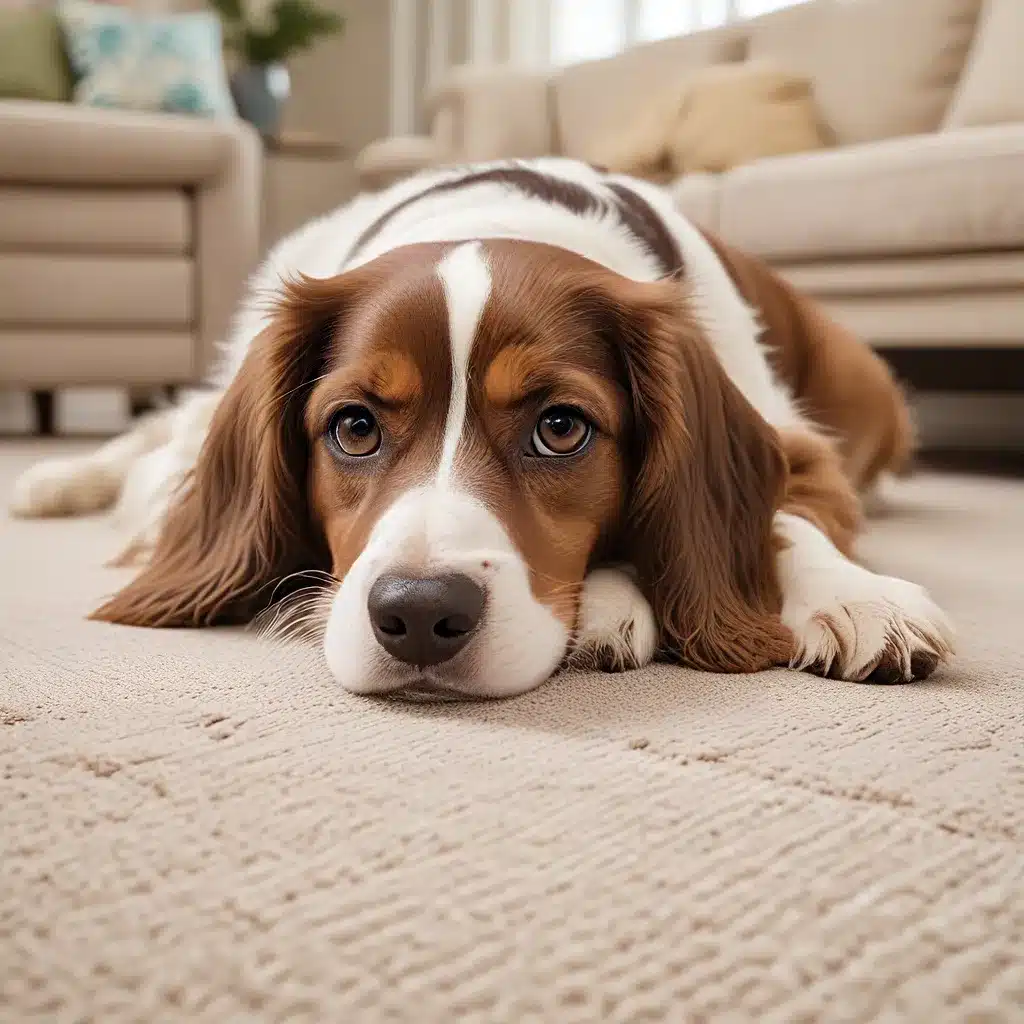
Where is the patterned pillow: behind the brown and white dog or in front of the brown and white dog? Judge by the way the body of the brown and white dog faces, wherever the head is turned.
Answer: behind

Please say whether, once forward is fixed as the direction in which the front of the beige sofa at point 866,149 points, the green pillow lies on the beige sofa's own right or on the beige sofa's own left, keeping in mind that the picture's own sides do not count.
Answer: on the beige sofa's own right

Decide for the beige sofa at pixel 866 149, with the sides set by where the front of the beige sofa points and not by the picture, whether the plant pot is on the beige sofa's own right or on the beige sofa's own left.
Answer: on the beige sofa's own right

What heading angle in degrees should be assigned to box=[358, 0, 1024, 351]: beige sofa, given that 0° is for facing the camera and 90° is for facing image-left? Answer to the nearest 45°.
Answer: approximately 45°

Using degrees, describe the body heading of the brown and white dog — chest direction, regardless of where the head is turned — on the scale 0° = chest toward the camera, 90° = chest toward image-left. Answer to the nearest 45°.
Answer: approximately 0°

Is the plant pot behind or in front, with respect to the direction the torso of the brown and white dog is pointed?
behind

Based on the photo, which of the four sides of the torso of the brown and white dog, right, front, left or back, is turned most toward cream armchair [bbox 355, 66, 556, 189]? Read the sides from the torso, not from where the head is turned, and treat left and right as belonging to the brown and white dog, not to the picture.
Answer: back

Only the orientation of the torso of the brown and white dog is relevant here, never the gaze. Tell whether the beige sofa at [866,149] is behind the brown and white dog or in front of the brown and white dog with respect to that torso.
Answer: behind
